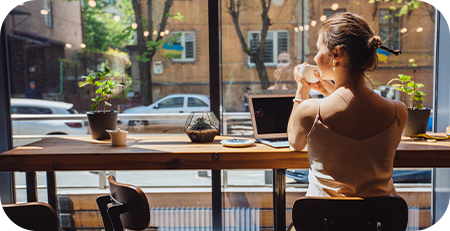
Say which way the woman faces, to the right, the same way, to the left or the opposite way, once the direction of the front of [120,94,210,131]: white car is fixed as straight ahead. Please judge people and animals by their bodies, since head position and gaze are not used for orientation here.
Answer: to the right

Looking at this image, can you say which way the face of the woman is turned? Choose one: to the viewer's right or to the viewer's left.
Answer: to the viewer's left

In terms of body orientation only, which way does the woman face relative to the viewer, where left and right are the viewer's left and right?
facing away from the viewer and to the left of the viewer

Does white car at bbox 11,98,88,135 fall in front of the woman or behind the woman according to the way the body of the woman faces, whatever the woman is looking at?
in front

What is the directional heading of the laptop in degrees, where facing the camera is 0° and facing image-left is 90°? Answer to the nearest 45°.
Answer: approximately 315°

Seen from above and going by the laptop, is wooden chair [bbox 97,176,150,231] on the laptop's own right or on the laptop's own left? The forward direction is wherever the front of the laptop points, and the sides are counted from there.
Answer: on the laptop's own right

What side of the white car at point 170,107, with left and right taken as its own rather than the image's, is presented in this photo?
left
